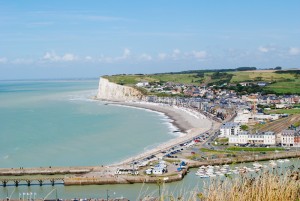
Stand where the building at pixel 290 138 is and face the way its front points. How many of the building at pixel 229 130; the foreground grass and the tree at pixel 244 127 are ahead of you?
1

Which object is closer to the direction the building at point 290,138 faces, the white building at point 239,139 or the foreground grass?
the foreground grass

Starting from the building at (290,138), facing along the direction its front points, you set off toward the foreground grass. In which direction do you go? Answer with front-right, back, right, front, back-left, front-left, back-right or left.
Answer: front

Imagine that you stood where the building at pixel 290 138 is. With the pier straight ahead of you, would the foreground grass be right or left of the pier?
left

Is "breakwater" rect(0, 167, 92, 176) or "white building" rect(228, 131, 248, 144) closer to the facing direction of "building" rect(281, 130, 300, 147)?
the breakwater

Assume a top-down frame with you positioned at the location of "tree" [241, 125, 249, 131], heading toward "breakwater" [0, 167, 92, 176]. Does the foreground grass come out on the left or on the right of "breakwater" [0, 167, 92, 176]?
left

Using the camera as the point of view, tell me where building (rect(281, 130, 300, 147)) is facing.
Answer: facing the viewer

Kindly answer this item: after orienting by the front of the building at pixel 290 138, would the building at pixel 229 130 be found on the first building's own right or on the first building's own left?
on the first building's own right
